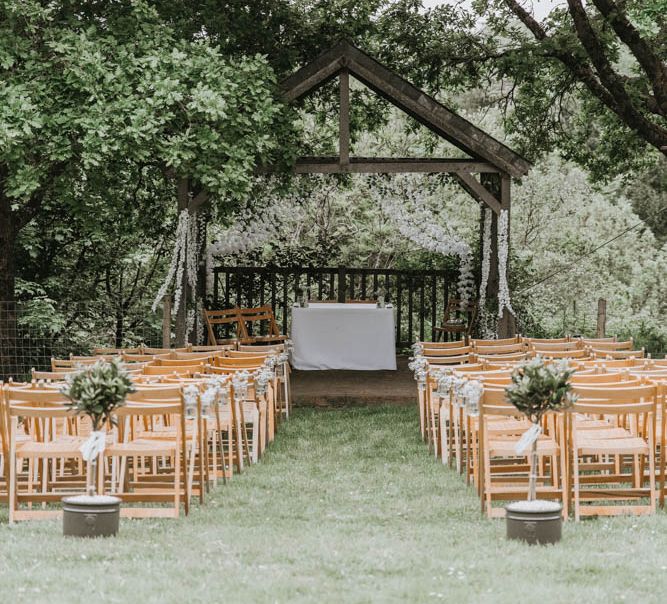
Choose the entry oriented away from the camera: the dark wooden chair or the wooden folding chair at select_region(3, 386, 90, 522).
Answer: the wooden folding chair

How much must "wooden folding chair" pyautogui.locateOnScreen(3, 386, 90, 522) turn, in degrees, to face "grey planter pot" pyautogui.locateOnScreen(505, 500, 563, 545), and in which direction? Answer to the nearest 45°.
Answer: approximately 135° to its right

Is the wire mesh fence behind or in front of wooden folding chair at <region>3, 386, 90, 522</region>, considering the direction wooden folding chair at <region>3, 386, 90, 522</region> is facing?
in front

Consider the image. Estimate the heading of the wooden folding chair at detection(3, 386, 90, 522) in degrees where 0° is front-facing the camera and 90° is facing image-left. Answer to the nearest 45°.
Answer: approximately 180°

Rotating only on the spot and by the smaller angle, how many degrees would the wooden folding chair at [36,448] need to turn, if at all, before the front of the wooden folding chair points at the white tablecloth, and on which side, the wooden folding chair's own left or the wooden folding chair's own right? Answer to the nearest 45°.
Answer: approximately 45° to the wooden folding chair's own right

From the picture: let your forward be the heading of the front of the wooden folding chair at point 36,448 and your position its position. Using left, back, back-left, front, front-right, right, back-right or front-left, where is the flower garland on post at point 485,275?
front-right

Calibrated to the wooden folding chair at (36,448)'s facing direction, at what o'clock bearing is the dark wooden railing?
The dark wooden railing is roughly at 1 o'clock from the wooden folding chair.

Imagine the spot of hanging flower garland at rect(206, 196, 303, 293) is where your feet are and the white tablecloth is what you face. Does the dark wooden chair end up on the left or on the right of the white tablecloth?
left

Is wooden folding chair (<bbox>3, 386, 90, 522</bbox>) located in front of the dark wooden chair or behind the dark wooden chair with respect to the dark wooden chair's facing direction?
in front

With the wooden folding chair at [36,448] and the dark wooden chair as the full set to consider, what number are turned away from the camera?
1
